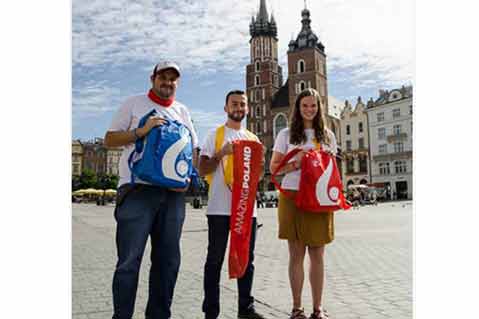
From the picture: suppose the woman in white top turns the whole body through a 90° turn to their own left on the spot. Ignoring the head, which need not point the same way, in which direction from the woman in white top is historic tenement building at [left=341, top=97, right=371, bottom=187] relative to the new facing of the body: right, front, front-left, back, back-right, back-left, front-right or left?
left

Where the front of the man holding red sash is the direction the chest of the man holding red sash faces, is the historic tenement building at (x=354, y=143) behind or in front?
behind

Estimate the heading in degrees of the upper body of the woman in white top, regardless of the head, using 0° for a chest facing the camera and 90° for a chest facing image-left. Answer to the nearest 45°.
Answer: approximately 0°

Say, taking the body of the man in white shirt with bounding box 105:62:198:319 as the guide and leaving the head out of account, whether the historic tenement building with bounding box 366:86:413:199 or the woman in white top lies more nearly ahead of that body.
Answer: the woman in white top

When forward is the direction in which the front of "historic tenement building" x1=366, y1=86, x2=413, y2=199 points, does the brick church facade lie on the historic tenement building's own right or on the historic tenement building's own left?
on the historic tenement building's own right

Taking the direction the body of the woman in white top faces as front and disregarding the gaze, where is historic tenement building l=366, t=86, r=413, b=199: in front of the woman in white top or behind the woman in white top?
behind

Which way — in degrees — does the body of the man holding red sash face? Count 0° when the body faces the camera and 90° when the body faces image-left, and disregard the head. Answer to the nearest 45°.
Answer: approximately 0°

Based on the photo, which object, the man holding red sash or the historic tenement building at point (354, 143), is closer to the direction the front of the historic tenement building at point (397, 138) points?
the man holding red sash

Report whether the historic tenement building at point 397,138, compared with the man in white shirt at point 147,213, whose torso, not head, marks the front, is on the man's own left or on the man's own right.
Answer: on the man's own left

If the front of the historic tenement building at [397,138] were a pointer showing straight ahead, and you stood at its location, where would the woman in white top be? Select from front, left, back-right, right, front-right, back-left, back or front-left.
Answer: front-left

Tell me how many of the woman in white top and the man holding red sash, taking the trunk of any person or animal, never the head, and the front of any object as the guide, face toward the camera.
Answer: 2

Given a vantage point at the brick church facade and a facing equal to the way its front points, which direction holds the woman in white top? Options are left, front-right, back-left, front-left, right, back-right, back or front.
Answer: front-left

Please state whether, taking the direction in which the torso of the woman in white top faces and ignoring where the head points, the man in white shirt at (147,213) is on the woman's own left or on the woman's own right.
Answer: on the woman's own right
